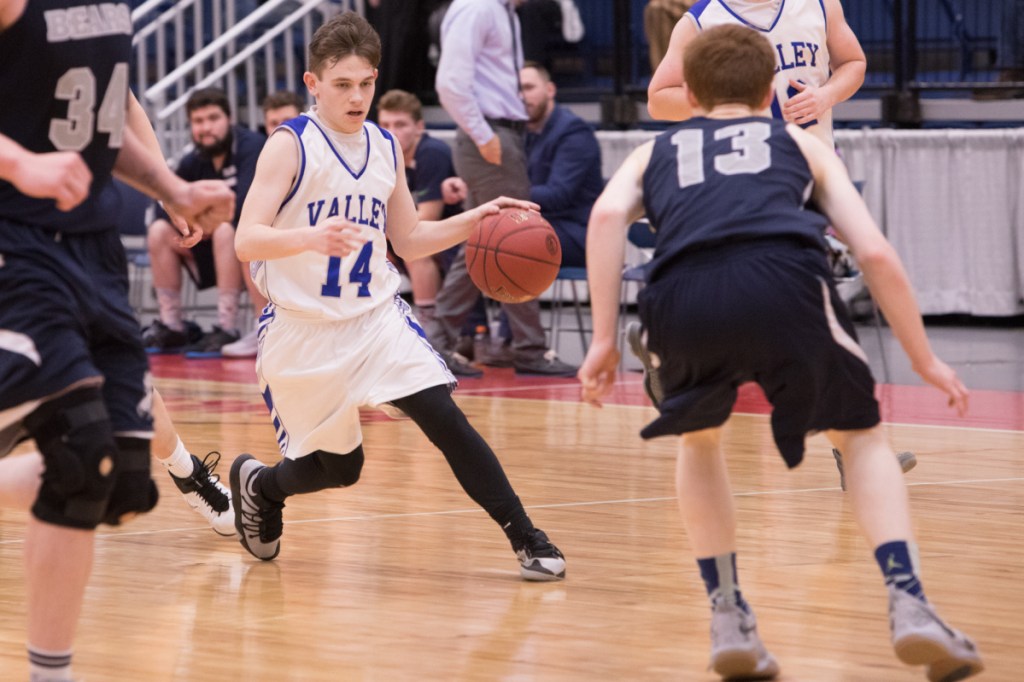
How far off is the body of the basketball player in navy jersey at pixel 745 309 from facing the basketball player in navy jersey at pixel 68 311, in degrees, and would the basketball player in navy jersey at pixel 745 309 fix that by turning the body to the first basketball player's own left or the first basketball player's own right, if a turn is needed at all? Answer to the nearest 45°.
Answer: approximately 90° to the first basketball player's own left

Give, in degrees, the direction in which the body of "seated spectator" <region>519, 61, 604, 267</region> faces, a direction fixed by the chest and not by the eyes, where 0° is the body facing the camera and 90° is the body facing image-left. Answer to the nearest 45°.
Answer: approximately 45°

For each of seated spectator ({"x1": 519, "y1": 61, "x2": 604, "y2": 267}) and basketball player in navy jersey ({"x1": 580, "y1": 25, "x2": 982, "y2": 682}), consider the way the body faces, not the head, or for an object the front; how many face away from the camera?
1

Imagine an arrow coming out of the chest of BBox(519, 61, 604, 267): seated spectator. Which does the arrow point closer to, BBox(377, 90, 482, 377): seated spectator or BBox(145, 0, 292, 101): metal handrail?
the seated spectator

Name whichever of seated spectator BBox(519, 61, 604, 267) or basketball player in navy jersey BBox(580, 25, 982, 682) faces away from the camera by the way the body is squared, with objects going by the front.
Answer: the basketball player in navy jersey

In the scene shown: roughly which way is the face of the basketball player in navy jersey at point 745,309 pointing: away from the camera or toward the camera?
away from the camera

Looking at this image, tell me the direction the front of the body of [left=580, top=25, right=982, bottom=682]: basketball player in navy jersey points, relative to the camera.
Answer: away from the camera

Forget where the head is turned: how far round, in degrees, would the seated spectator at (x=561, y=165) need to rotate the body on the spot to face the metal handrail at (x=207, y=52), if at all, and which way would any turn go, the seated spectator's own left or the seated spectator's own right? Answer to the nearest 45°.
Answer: approximately 90° to the seated spectator's own right

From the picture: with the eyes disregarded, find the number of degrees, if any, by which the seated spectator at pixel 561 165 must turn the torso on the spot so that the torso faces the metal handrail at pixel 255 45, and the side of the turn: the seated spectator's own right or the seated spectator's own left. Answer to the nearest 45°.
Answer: approximately 90° to the seated spectator's own right
